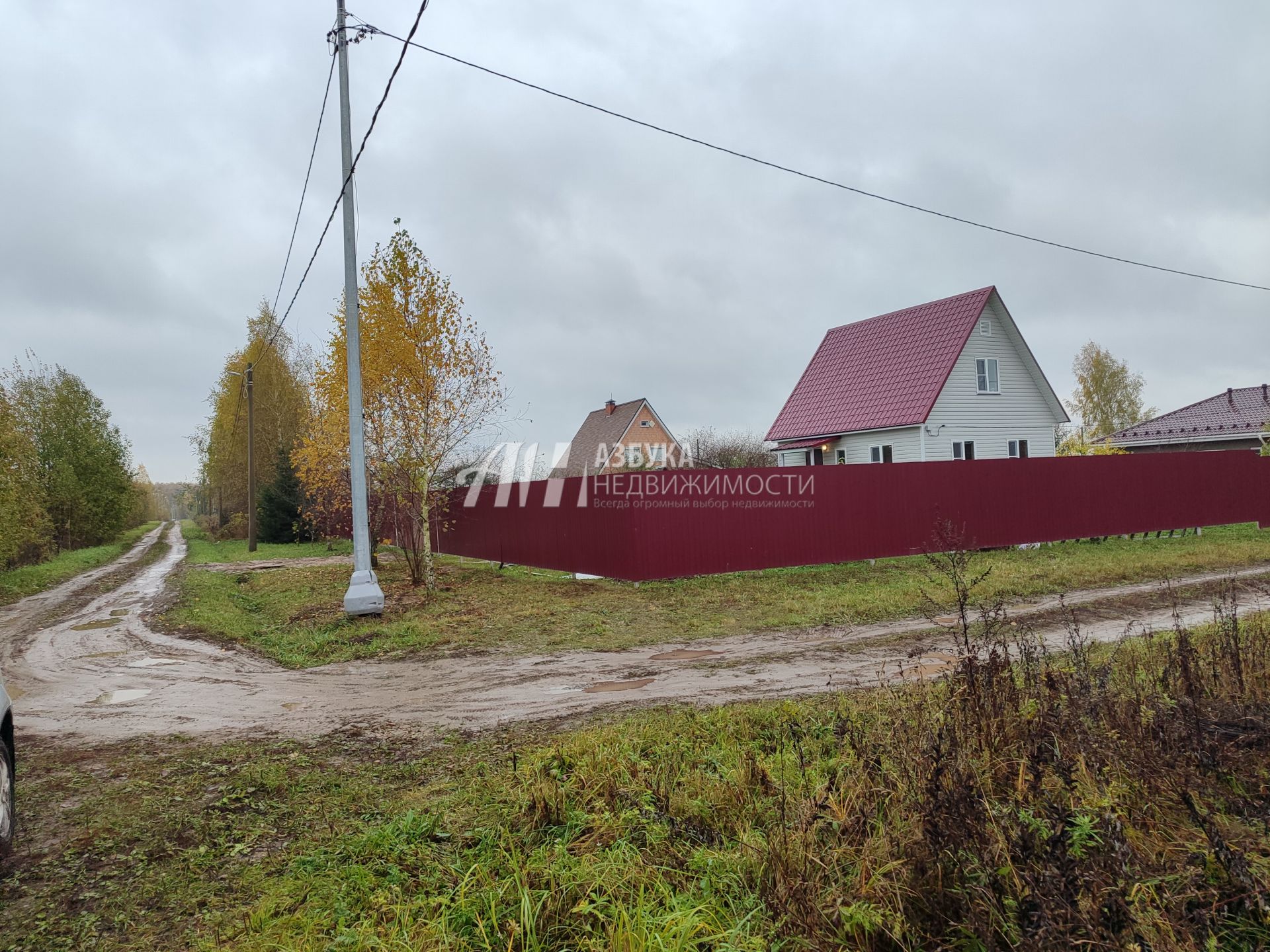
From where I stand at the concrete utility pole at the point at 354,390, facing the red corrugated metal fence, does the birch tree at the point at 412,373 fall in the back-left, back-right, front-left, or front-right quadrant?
front-left
